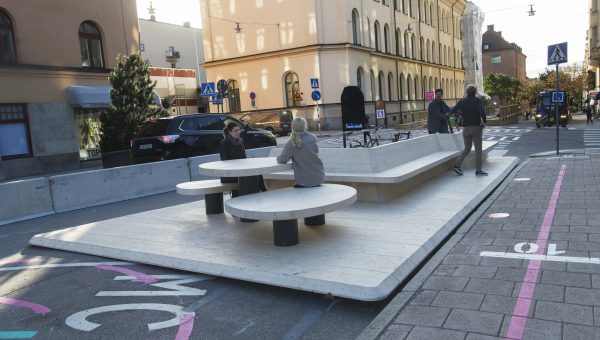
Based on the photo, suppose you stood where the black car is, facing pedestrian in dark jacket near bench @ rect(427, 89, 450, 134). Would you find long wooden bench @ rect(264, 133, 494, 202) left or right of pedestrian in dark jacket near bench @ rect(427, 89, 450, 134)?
right

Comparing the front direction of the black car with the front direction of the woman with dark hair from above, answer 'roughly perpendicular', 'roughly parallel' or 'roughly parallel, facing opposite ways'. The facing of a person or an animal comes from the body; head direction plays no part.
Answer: roughly perpendicular

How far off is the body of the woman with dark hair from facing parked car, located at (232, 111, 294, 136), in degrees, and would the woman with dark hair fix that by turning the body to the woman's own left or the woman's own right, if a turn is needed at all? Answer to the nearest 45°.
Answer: approximately 135° to the woman's own left

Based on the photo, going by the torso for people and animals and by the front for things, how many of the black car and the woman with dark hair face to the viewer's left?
0

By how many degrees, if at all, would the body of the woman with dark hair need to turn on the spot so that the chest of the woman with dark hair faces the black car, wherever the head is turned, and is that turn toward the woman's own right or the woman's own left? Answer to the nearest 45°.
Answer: approximately 135° to the woman's own left

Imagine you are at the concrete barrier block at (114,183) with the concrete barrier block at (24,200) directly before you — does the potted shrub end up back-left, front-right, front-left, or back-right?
back-right

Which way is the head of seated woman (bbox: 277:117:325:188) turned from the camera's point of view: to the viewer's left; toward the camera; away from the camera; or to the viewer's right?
away from the camera

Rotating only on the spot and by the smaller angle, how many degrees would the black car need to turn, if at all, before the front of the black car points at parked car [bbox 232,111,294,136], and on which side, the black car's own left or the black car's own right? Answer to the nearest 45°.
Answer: approximately 45° to the black car's own left

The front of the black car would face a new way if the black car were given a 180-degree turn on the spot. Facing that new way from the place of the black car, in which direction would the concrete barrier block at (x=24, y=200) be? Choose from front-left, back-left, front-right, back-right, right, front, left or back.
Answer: front

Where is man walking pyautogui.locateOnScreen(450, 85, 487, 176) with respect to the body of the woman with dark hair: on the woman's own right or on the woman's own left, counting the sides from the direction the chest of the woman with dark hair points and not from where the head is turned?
on the woman's own left

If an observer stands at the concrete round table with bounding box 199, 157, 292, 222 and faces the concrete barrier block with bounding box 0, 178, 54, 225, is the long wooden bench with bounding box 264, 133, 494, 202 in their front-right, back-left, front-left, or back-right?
back-right

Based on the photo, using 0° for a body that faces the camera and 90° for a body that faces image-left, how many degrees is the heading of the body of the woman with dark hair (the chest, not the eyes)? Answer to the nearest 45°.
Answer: approximately 315°

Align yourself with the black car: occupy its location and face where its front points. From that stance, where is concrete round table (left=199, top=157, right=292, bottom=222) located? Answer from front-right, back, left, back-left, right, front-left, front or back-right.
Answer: back-right

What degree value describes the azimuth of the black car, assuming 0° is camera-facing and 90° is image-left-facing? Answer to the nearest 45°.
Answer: approximately 225°
